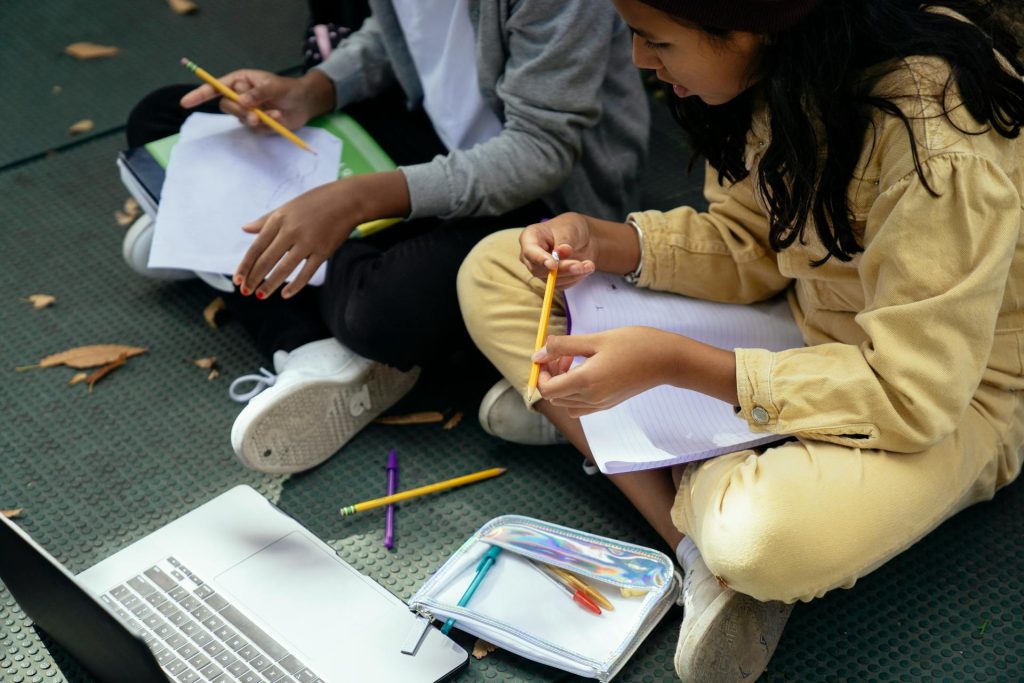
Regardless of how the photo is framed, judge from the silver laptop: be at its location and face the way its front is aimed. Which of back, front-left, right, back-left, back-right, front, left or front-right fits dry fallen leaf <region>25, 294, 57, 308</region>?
front-left

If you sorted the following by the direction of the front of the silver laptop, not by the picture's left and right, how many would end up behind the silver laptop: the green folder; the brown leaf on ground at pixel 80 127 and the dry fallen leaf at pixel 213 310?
0

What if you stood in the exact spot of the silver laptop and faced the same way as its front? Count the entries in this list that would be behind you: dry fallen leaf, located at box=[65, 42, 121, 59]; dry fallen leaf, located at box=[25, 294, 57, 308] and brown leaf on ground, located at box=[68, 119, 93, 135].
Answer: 0

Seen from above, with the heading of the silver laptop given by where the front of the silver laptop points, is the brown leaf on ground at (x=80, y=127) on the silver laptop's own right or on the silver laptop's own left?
on the silver laptop's own left

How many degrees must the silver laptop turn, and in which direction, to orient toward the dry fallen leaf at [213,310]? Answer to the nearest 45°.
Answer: approximately 45° to its left

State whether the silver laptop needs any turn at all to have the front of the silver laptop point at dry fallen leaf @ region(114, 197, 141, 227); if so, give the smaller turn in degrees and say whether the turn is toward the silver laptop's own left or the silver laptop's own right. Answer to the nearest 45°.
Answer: approximately 45° to the silver laptop's own left

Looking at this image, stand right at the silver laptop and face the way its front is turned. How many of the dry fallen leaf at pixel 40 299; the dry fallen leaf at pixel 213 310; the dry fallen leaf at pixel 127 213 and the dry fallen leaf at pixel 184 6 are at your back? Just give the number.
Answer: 0

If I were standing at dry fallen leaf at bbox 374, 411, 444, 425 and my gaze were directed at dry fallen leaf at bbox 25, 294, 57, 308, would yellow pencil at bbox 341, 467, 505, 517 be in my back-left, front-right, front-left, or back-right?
back-left

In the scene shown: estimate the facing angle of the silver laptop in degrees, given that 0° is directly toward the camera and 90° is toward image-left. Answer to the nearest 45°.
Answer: approximately 225°

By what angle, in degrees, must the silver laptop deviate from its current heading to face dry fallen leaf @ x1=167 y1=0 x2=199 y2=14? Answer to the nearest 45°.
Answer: approximately 45° to its left
